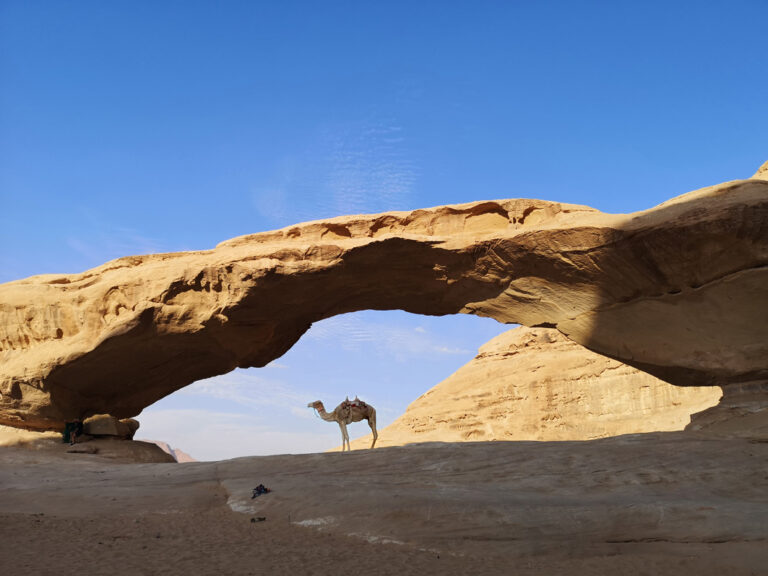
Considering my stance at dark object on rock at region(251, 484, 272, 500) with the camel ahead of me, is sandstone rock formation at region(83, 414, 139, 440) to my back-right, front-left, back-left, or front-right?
front-left

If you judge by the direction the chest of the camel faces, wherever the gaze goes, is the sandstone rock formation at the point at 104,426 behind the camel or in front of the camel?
in front

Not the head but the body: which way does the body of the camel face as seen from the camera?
to the viewer's left

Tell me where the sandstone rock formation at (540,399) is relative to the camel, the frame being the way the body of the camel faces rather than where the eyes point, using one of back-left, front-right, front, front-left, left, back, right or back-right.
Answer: back-right

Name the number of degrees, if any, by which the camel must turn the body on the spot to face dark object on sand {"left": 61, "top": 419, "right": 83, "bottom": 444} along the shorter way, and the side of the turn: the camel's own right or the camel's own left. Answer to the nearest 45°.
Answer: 0° — it already faces it

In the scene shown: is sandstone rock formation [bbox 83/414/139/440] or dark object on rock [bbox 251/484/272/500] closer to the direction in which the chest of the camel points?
the sandstone rock formation

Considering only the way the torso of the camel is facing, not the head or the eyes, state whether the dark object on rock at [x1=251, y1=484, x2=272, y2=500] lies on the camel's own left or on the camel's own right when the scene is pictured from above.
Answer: on the camel's own left
